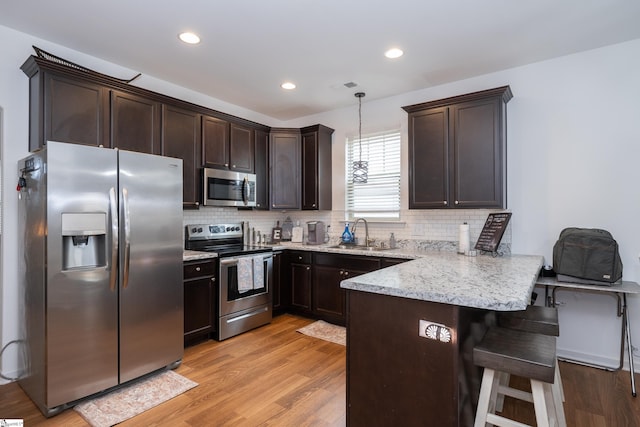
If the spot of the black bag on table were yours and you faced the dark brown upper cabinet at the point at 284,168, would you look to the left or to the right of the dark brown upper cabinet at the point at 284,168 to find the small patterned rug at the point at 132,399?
left

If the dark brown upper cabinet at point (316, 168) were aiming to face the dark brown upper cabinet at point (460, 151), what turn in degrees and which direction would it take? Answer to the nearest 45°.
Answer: approximately 90° to its left

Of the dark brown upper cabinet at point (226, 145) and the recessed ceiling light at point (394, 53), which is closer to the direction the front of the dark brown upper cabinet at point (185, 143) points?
the recessed ceiling light

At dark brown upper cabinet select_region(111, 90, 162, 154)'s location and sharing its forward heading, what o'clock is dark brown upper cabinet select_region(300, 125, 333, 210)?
dark brown upper cabinet select_region(300, 125, 333, 210) is roughly at 10 o'clock from dark brown upper cabinet select_region(111, 90, 162, 154).

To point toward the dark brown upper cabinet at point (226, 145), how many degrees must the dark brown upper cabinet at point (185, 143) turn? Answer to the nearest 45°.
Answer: approximately 90° to its left
